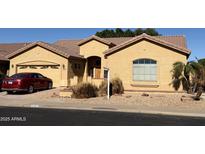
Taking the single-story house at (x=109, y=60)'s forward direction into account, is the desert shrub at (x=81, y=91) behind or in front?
in front

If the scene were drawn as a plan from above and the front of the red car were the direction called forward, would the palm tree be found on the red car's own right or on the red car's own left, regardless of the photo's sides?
on the red car's own right

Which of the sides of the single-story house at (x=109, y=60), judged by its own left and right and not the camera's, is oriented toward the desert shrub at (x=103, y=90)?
front

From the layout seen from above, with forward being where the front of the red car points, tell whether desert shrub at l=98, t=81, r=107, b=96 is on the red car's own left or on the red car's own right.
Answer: on the red car's own right

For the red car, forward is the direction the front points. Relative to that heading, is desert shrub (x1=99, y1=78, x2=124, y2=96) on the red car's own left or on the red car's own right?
on the red car's own right

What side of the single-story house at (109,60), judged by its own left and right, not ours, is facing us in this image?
front
